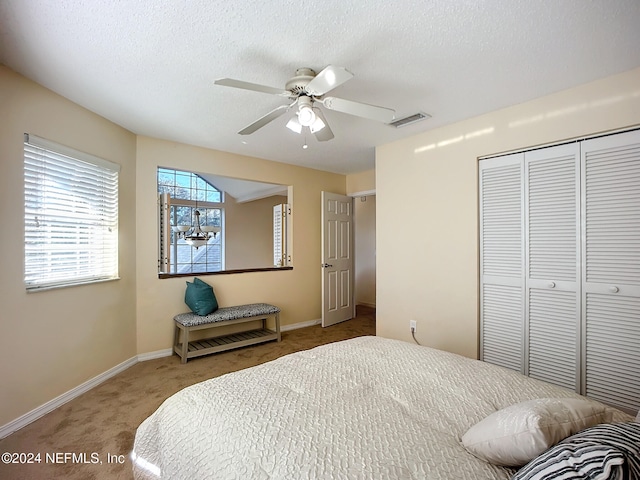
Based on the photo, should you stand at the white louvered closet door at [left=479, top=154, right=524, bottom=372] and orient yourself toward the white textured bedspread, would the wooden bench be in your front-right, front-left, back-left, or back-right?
front-right

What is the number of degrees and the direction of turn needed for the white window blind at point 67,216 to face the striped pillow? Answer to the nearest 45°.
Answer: approximately 45° to its right

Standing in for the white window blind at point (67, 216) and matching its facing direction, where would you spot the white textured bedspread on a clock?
The white textured bedspread is roughly at 1 o'clock from the white window blind.

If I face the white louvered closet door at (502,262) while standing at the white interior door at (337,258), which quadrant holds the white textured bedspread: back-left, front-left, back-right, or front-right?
front-right

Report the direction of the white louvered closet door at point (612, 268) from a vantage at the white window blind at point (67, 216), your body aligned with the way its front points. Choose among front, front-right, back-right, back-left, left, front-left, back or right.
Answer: front

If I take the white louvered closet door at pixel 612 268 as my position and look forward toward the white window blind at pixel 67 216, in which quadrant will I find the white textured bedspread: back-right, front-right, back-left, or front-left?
front-left

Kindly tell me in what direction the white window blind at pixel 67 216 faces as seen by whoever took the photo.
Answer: facing the viewer and to the right of the viewer

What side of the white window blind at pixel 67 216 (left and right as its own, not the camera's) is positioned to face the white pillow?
front

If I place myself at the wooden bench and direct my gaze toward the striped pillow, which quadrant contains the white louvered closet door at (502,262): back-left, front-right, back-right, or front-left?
front-left

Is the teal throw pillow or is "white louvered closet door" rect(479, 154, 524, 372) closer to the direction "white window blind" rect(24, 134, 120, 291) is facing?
the white louvered closet door

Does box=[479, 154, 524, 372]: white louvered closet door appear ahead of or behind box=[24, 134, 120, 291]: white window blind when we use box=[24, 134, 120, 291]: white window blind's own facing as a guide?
ahead
